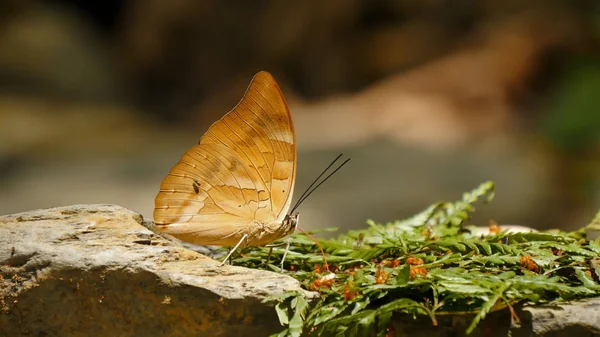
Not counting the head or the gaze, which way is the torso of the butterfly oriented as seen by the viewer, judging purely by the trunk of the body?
to the viewer's right

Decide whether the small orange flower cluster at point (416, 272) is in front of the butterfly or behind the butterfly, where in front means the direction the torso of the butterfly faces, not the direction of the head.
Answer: in front
